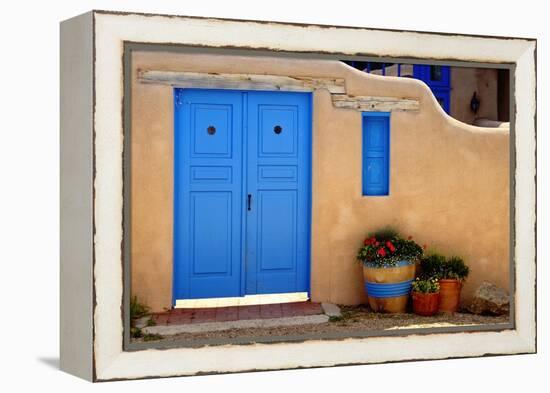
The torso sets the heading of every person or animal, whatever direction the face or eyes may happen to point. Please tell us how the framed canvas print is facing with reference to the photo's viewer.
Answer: facing the viewer and to the right of the viewer
